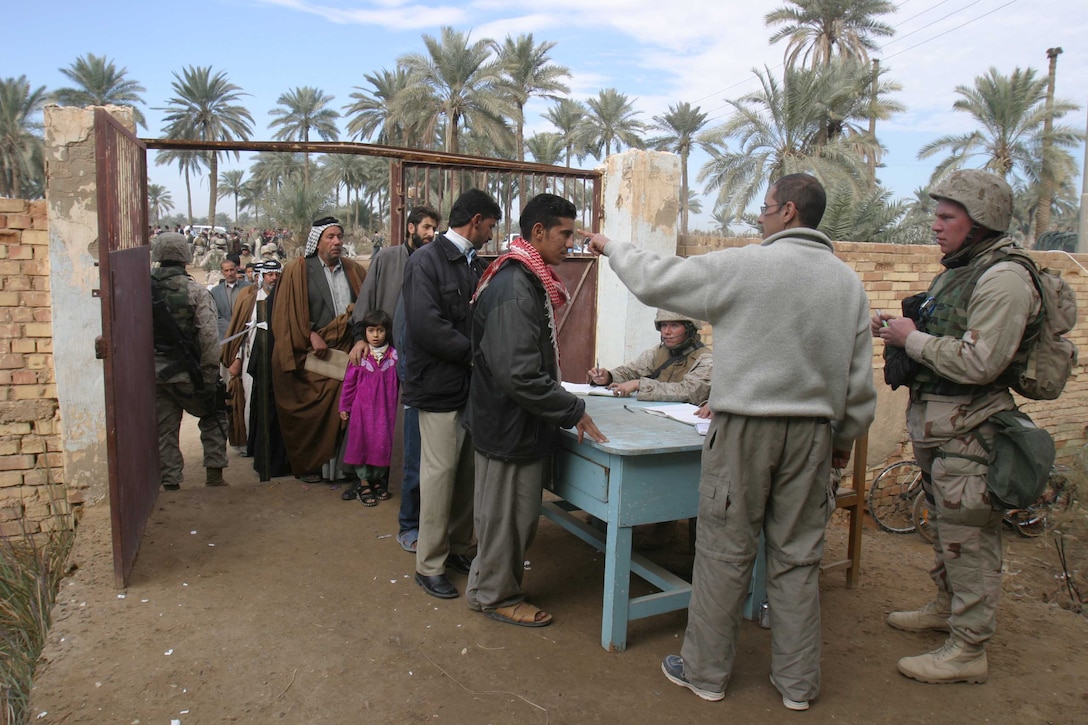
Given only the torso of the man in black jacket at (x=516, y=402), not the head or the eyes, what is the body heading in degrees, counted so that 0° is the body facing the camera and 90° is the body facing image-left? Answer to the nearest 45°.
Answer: approximately 270°

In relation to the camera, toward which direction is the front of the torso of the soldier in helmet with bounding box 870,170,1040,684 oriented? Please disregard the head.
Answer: to the viewer's left

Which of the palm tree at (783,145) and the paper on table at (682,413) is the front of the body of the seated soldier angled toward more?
the paper on table

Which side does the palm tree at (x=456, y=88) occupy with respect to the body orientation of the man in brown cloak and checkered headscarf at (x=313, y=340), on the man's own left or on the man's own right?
on the man's own left

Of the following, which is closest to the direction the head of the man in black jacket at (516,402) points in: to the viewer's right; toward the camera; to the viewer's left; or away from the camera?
to the viewer's right

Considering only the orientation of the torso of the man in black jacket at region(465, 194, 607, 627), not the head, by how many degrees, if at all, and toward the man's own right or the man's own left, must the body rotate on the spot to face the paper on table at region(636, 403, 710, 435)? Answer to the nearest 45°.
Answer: approximately 45° to the man's own left

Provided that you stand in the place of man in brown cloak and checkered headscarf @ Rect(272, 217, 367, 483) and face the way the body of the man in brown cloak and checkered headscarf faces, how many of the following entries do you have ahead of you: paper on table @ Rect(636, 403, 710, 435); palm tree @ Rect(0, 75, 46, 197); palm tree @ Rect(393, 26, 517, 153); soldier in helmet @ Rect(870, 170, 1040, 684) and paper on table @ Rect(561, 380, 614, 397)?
3

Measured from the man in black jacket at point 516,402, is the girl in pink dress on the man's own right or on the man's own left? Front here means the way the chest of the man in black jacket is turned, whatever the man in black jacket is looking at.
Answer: on the man's own left

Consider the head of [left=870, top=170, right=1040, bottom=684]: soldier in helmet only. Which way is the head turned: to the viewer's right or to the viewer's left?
to the viewer's left

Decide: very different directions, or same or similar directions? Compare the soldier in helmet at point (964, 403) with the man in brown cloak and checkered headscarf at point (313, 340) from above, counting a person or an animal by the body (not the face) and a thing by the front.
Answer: very different directions

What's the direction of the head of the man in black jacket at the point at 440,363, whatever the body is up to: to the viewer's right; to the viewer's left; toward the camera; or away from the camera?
to the viewer's right

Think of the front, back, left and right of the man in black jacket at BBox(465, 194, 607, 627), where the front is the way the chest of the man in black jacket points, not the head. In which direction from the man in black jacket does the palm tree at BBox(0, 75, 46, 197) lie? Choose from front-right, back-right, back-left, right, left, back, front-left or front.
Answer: back-left
